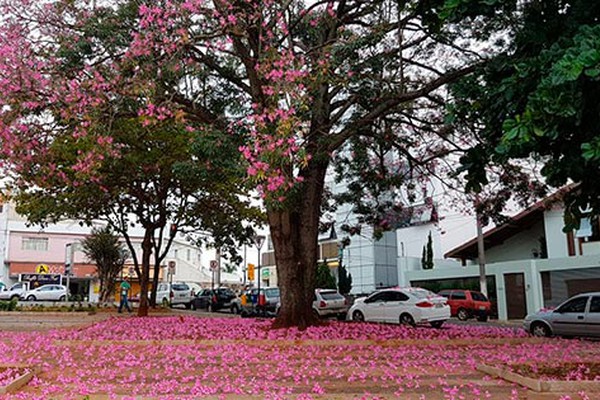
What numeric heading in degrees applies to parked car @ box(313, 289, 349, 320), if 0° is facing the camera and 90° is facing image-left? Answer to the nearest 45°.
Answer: approximately 135°

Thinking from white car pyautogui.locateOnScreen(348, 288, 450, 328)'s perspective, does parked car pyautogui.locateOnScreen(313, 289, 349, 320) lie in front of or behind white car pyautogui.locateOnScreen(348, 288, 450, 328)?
in front

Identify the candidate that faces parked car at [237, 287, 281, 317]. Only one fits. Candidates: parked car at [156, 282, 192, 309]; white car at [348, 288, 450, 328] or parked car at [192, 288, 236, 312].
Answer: the white car

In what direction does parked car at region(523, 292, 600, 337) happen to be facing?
to the viewer's left

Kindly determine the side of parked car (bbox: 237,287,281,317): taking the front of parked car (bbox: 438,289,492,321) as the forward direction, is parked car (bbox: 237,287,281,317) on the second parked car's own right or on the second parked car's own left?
on the second parked car's own left

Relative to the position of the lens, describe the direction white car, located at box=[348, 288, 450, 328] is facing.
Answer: facing away from the viewer and to the left of the viewer

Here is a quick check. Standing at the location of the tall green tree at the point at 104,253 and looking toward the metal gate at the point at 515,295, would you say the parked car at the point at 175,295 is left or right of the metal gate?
left

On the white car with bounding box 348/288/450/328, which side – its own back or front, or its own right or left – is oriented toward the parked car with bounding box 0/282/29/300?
front

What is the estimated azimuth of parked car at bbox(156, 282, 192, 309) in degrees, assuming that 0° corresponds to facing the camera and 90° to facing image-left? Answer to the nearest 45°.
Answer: approximately 135°

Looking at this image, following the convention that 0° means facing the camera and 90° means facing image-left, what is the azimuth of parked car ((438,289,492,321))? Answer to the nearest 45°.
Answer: approximately 135°

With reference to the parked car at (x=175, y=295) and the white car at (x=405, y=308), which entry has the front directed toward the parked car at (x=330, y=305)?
the white car
